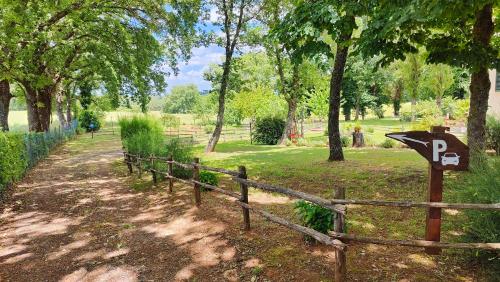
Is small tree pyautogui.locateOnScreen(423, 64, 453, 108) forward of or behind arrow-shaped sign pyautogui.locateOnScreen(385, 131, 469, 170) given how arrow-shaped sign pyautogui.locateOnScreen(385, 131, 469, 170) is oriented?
behind

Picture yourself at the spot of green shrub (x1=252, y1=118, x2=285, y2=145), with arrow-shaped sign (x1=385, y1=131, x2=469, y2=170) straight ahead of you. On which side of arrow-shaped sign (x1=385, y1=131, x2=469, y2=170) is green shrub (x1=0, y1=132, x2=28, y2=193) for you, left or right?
right

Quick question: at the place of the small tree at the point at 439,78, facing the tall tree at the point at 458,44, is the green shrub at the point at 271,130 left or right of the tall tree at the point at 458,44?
right

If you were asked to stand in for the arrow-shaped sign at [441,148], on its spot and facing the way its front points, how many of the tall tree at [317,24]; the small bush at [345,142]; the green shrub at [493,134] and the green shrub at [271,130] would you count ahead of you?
0

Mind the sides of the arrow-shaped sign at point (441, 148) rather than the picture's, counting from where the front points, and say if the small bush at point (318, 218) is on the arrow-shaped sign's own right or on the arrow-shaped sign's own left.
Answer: on the arrow-shaped sign's own right

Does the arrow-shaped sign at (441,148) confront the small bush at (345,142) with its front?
no

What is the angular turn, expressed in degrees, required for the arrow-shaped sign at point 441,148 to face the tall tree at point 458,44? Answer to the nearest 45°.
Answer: approximately 180°

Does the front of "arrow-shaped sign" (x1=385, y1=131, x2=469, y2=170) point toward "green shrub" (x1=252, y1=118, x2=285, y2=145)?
no
